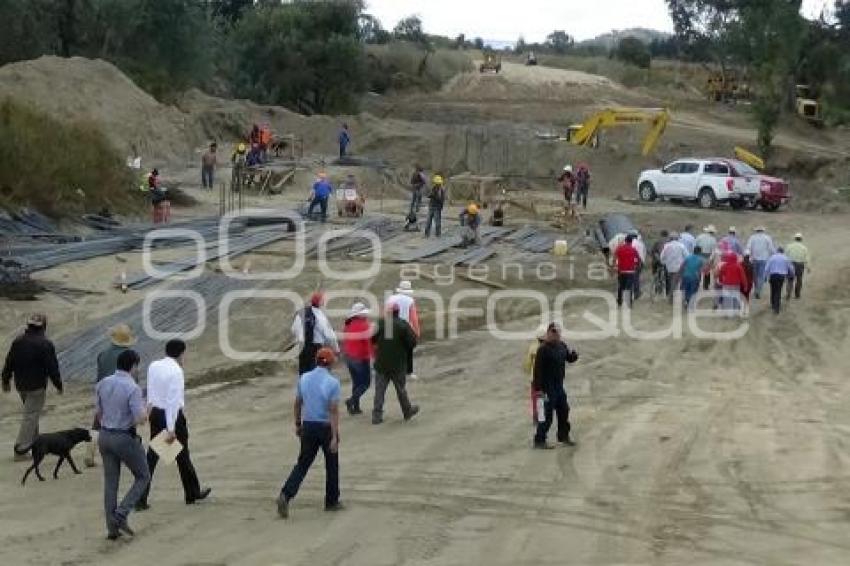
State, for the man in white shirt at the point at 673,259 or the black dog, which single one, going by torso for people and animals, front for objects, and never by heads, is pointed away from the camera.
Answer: the man in white shirt

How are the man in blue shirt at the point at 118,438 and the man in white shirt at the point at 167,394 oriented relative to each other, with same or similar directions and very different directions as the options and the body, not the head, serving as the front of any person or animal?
same or similar directions

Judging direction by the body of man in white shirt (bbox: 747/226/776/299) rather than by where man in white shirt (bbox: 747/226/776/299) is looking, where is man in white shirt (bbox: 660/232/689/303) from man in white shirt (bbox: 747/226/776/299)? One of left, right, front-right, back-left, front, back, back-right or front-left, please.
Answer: back-left

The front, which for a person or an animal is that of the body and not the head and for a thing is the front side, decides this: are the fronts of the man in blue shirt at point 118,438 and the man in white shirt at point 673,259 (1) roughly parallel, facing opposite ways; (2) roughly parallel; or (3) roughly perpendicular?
roughly parallel

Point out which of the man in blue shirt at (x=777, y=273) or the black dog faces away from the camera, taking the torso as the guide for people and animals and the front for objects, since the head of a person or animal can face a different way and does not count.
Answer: the man in blue shirt

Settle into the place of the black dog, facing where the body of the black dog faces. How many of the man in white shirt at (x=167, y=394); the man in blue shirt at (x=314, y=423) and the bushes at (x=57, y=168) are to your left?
1

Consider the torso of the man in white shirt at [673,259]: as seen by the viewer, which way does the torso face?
away from the camera

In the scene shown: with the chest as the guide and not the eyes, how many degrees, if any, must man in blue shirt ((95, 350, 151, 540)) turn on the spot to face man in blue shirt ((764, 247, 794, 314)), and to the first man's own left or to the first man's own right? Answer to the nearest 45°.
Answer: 0° — they already face them

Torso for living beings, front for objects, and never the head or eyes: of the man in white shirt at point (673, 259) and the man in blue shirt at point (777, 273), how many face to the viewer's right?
0

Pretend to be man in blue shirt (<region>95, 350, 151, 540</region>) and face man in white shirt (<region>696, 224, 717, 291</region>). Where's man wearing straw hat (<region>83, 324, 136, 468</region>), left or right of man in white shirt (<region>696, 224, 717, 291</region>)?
left

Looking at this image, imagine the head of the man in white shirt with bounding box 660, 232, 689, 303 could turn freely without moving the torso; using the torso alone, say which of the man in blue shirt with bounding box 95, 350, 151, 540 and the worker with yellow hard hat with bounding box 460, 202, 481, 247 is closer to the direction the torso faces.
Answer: the worker with yellow hard hat

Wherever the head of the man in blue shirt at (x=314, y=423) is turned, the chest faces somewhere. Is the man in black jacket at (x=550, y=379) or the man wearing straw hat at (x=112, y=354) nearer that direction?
the man in black jacket

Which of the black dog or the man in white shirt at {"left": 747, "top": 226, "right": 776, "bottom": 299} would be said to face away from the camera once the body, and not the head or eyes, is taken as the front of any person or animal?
the man in white shirt

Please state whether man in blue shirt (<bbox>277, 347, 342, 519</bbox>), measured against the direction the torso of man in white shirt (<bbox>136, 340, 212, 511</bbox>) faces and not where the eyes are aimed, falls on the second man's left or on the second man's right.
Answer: on the second man's right

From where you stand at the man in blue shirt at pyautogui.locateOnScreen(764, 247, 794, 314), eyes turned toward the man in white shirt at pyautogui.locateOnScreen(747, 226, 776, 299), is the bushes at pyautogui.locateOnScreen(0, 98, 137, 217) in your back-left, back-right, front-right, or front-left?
front-left

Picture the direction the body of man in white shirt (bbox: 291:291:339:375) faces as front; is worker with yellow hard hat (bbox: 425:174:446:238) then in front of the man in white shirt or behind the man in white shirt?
in front

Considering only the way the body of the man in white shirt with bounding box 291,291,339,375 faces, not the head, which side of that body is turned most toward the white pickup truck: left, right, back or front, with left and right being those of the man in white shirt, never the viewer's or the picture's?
front
